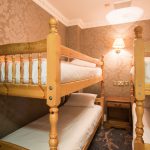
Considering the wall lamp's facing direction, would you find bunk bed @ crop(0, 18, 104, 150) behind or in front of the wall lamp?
in front

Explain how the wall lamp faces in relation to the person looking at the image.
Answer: facing the viewer
